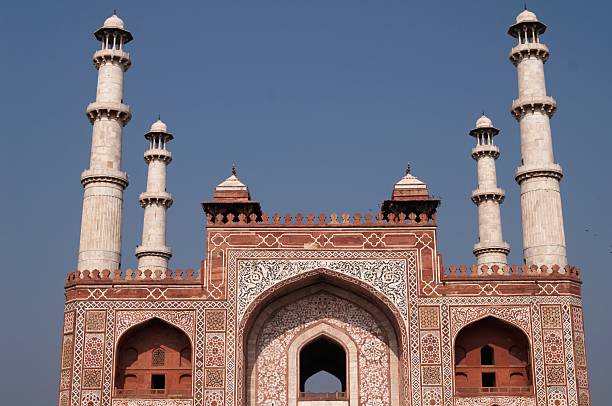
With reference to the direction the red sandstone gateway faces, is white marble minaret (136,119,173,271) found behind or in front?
behind

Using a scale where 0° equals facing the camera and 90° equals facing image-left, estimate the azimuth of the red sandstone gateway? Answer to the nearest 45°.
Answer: approximately 0°
